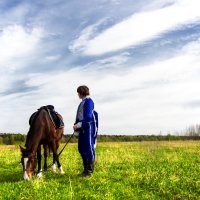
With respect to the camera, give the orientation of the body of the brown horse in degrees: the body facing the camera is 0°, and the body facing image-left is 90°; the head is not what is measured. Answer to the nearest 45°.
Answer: approximately 45°
